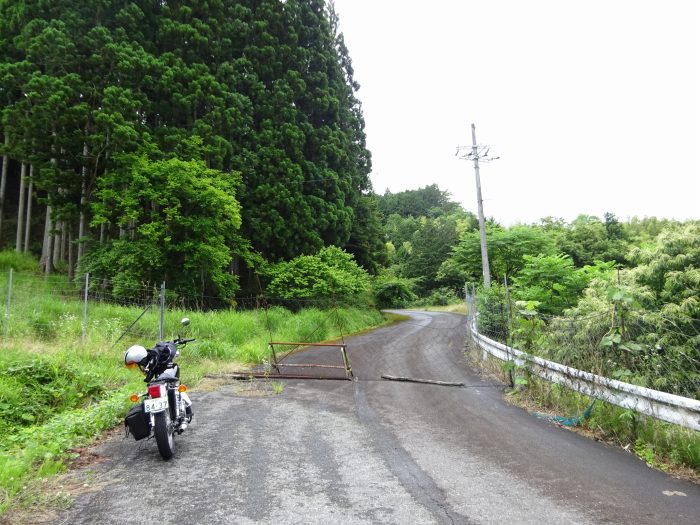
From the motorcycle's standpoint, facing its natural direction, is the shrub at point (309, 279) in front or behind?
in front

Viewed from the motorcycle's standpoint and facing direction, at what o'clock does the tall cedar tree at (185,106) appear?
The tall cedar tree is roughly at 12 o'clock from the motorcycle.

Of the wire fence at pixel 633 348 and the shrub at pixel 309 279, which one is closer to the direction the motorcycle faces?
the shrub

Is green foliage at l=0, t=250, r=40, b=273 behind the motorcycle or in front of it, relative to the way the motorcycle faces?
in front

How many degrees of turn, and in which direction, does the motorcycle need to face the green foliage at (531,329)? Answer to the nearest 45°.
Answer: approximately 90° to its right

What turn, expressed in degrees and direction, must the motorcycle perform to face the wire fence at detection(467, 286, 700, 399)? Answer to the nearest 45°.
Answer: approximately 90° to its right

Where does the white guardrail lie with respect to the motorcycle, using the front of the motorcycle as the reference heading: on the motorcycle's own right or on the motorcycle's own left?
on the motorcycle's own right

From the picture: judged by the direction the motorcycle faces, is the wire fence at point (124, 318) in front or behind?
in front

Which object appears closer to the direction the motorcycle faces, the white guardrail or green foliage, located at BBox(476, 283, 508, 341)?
the green foliage

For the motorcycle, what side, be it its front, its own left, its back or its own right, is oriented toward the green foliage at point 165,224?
front

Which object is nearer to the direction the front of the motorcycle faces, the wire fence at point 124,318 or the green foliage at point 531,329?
the wire fence

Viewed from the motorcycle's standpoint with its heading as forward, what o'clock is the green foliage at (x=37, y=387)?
The green foliage is roughly at 11 o'clock from the motorcycle.

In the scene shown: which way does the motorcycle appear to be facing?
away from the camera
